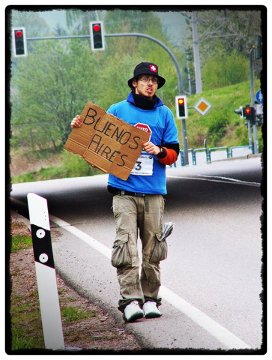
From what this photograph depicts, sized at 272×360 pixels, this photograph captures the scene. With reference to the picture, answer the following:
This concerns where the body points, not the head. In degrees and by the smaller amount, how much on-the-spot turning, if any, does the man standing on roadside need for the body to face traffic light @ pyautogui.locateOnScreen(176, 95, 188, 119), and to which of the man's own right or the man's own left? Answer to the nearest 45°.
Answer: approximately 180°

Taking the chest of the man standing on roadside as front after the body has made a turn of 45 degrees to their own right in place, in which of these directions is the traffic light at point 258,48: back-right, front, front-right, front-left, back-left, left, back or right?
back

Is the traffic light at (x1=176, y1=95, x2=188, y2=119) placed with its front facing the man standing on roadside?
yes
